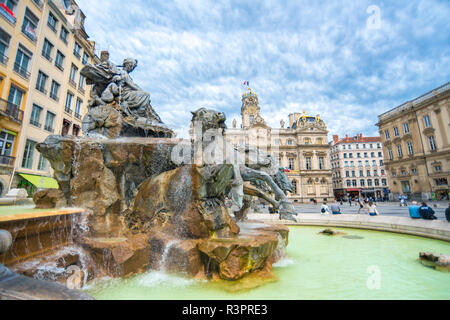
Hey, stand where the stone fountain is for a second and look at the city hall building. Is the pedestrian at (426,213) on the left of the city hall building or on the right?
right

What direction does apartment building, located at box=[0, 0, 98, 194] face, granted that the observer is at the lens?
facing the viewer and to the right of the viewer

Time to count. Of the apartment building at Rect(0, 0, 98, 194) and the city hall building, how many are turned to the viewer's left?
0

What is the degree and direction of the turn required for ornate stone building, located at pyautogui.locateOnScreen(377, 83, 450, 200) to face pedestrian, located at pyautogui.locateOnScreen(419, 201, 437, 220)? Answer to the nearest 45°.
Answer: approximately 45° to its left

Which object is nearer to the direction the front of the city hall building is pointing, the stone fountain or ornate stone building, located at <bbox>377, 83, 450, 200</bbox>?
the stone fountain

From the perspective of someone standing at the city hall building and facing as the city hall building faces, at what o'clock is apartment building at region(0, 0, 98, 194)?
The apartment building is roughly at 1 o'clock from the city hall building.

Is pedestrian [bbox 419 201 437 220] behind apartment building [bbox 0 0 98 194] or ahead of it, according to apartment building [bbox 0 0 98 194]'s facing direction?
ahead

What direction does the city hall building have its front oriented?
toward the camera

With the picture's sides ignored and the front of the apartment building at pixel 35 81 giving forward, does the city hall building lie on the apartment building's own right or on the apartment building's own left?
on the apartment building's own left

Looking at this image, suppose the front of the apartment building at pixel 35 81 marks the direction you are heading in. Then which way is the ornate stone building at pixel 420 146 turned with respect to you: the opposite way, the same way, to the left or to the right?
the opposite way

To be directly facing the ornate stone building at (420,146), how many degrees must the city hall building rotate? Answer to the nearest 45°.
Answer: approximately 45° to its left

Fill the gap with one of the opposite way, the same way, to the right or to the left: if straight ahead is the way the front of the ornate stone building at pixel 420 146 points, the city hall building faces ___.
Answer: to the left

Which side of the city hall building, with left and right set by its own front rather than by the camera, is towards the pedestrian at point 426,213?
front

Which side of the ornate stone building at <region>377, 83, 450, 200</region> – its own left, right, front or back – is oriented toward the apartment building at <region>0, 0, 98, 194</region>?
front

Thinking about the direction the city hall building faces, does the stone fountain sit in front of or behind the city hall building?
in front

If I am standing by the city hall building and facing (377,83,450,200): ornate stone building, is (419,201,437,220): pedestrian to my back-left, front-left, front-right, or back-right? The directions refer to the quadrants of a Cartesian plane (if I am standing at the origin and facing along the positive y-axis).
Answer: front-right
